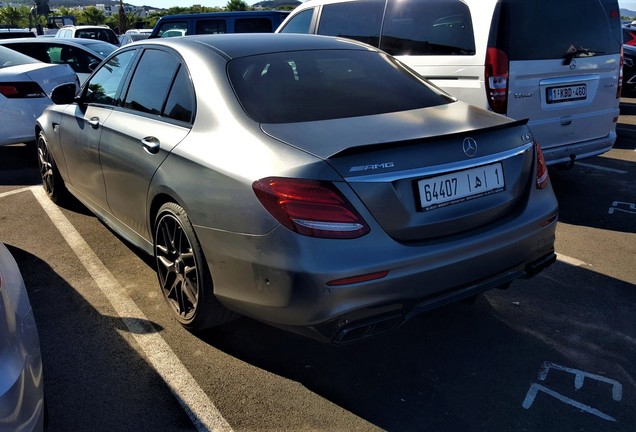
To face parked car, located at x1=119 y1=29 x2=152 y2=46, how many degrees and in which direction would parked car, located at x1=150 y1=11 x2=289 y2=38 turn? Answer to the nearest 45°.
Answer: approximately 90° to its right

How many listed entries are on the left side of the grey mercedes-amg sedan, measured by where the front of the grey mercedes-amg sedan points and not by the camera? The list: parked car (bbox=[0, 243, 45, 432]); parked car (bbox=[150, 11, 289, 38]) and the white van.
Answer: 1

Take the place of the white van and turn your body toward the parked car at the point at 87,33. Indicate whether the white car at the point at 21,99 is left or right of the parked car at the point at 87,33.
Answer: left

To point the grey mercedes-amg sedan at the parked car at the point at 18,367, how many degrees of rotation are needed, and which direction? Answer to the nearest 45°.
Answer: approximately 90° to its left

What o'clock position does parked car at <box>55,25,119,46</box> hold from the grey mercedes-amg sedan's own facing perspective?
The parked car is roughly at 1 o'clock from the grey mercedes-amg sedan.

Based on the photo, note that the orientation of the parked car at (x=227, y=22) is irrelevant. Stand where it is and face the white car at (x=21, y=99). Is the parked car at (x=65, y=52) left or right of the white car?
right

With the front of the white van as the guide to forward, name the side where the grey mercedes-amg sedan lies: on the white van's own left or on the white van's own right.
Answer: on the white van's own left

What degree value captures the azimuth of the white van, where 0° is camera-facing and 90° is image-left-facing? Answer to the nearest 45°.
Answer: approximately 135°

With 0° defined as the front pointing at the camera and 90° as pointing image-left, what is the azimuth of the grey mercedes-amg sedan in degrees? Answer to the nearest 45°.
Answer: approximately 135°
